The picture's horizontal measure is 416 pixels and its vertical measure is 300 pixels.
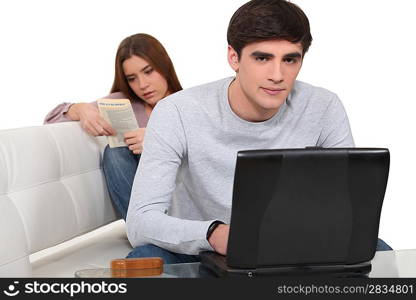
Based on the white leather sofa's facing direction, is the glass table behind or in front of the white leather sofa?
in front

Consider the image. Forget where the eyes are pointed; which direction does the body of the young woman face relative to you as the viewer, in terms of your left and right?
facing the viewer

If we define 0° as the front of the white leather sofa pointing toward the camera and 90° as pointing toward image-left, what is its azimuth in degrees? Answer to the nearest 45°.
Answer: approximately 315°

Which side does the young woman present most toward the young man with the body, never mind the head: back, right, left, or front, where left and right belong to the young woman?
front

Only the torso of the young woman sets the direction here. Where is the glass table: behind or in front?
in front

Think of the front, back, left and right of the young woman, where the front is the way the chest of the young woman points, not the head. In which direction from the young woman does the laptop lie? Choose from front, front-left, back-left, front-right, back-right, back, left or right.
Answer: front
